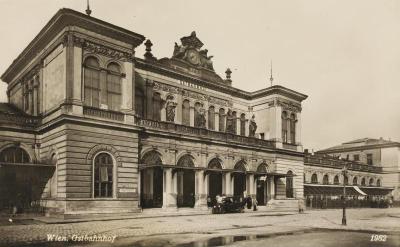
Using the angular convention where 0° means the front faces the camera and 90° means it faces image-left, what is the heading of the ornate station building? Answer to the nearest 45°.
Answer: approximately 315°
